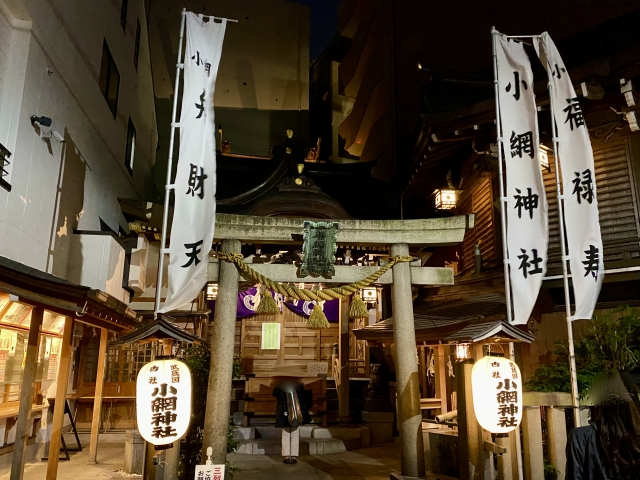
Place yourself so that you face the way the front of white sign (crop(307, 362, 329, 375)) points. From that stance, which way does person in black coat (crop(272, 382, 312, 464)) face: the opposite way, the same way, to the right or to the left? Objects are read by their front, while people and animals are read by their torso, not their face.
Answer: the opposite way

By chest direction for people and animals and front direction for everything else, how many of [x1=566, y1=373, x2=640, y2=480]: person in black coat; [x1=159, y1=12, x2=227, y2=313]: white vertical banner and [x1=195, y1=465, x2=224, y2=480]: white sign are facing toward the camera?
2

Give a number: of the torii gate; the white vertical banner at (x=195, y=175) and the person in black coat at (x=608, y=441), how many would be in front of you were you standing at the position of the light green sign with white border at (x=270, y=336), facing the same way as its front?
3

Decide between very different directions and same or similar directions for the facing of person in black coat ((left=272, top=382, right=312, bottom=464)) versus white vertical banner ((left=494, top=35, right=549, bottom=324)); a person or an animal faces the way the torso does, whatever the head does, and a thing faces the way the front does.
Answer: very different directions

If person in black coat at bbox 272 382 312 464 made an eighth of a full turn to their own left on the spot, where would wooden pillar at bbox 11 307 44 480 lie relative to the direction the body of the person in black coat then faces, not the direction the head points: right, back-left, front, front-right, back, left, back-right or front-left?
left

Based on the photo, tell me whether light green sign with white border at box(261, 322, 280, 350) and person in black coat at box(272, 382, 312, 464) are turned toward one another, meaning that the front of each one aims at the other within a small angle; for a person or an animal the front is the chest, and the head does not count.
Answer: yes

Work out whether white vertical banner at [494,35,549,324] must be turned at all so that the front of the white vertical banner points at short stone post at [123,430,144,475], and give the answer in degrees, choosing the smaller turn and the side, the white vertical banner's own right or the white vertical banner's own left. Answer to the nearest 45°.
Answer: approximately 90° to the white vertical banner's own right

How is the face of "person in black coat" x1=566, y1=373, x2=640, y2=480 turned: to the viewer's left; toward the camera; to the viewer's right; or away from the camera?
away from the camera

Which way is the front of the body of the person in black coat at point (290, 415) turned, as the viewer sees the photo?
away from the camera

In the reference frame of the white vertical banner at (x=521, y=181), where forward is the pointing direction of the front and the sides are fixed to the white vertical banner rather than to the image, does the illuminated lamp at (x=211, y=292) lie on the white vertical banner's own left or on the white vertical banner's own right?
on the white vertical banner's own right

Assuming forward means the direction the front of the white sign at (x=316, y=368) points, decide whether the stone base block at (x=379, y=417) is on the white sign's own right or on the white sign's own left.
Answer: on the white sign's own left

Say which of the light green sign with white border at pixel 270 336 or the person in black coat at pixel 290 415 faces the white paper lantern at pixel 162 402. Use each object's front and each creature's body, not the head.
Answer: the light green sign with white border

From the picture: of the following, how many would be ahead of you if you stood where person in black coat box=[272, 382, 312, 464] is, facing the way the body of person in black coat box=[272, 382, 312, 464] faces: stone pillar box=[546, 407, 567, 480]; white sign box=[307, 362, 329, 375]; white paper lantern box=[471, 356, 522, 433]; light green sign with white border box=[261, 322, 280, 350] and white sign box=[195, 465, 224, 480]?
2
